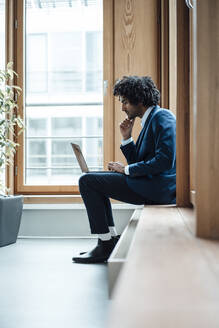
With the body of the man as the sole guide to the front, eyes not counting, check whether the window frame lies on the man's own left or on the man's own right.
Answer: on the man's own right

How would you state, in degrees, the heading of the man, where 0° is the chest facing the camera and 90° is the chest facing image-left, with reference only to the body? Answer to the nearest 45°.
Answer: approximately 90°

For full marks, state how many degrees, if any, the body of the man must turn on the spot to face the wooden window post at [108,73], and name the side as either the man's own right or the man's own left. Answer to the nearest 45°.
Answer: approximately 90° to the man's own right

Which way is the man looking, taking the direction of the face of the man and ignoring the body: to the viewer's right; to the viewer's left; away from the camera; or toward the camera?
to the viewer's left

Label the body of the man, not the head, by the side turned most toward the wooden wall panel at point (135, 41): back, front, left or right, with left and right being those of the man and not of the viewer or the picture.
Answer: right

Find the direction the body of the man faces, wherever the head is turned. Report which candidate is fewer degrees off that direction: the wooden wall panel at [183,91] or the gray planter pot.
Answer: the gray planter pot
